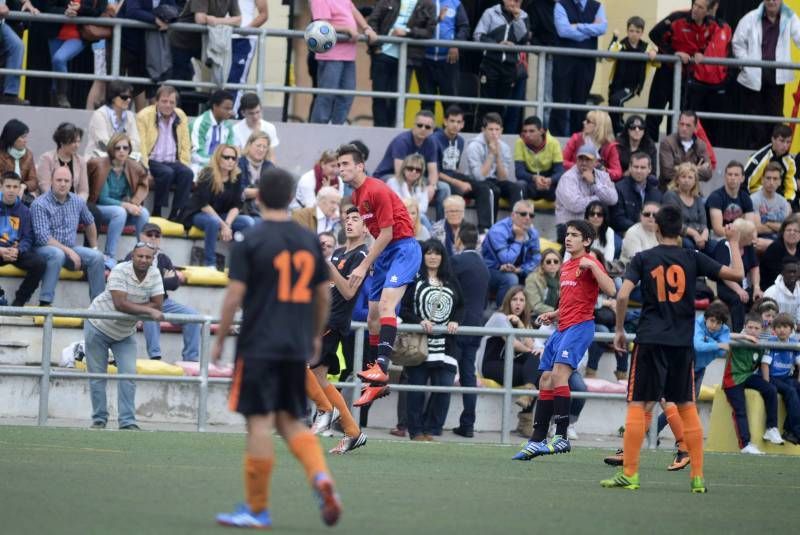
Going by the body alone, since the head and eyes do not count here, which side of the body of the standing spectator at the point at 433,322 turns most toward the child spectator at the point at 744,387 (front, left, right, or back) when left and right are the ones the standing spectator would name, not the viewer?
left

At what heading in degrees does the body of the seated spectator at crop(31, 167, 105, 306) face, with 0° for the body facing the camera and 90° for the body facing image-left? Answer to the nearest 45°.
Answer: approximately 0°

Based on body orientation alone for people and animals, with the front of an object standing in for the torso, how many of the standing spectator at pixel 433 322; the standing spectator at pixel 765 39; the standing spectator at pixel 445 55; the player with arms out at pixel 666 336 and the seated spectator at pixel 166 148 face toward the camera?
4

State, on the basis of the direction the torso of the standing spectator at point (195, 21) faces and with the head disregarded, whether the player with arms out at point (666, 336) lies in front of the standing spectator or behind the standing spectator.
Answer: in front

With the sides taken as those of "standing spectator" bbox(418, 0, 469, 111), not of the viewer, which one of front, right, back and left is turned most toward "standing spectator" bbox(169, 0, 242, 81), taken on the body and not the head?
right

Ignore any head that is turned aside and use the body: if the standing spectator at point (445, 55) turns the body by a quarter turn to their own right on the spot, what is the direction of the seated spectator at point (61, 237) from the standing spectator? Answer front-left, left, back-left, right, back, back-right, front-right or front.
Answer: front-left

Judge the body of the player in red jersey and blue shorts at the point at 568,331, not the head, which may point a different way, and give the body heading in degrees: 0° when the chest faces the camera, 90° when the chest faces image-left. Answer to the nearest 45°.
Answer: approximately 45°

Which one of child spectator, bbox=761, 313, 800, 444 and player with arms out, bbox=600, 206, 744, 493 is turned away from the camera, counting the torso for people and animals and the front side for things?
the player with arms out

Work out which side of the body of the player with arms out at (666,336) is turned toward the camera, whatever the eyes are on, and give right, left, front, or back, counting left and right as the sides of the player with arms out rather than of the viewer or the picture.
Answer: back

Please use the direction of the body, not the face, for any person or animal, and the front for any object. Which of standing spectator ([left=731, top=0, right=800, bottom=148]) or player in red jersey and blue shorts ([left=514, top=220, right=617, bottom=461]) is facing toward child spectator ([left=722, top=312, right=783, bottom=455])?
the standing spectator

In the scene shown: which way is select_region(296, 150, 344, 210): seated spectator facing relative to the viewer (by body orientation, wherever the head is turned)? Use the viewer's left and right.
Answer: facing the viewer and to the right of the viewer

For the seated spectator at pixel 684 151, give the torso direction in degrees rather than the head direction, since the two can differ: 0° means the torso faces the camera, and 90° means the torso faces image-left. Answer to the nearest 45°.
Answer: approximately 0°
